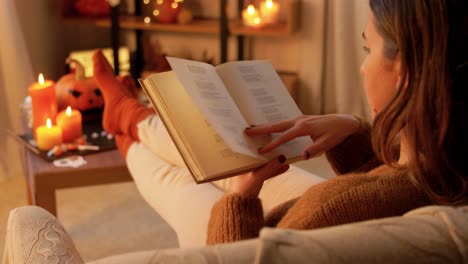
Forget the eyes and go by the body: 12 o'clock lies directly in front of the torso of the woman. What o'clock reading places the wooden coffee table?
The wooden coffee table is roughly at 12 o'clock from the woman.

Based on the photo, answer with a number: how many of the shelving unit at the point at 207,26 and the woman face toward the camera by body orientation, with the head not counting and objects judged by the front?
1

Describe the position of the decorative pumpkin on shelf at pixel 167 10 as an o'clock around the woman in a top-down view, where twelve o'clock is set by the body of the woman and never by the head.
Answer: The decorative pumpkin on shelf is roughly at 1 o'clock from the woman.

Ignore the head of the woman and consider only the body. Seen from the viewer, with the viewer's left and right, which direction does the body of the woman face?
facing away from the viewer and to the left of the viewer

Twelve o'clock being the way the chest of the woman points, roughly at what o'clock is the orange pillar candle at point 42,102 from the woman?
The orange pillar candle is roughly at 12 o'clock from the woman.

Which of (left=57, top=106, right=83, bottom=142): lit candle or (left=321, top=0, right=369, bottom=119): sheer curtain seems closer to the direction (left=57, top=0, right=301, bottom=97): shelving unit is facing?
the lit candle

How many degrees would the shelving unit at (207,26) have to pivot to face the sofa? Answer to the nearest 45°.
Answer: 0° — it already faces it

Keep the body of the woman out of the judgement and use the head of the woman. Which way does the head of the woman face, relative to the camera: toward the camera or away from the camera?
away from the camera

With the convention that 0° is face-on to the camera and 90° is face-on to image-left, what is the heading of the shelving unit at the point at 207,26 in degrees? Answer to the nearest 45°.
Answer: approximately 0°

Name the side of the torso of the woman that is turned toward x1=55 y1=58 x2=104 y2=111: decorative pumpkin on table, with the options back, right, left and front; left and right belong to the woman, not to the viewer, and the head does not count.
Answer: front

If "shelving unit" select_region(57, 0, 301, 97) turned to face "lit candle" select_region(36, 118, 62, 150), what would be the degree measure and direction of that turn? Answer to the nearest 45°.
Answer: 0° — it already faces it
